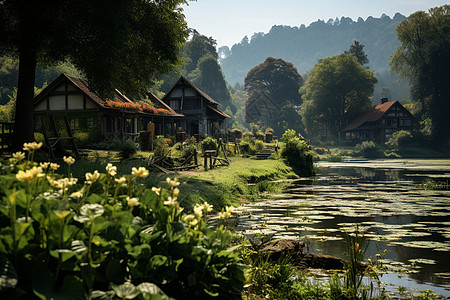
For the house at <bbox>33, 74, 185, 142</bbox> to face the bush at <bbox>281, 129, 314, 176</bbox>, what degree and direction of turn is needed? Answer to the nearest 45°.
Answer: approximately 45° to its left

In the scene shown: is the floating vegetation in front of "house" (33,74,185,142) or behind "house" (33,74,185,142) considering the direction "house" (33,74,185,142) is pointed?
in front

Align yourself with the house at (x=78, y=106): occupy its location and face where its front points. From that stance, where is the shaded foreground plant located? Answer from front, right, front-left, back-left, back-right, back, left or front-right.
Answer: front-right

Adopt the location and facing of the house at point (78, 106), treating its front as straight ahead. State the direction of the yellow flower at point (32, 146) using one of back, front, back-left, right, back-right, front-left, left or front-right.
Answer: front-right

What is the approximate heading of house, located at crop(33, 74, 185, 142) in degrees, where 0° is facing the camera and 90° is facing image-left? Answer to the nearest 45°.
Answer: approximately 315°

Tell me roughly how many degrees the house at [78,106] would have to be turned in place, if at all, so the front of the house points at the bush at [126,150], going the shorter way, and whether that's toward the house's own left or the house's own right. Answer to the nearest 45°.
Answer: approximately 45° to the house's own right
